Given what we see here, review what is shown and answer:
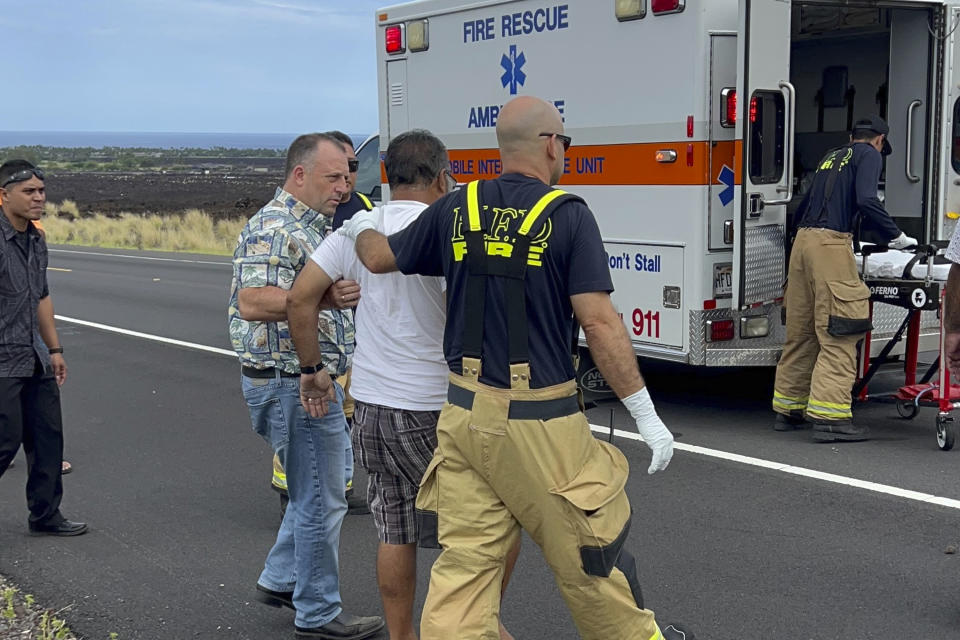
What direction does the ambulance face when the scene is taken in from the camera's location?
facing away from the viewer and to the left of the viewer

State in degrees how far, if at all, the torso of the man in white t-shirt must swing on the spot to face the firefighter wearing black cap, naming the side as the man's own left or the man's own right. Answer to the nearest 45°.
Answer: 0° — they already face them

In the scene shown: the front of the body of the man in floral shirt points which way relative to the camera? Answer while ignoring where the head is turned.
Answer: to the viewer's right

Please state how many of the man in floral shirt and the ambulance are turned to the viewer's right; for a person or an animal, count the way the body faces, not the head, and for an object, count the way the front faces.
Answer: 1

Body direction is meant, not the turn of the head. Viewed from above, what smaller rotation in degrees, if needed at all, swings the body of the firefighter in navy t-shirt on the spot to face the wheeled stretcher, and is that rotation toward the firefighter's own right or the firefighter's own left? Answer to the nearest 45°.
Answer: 0° — they already face it

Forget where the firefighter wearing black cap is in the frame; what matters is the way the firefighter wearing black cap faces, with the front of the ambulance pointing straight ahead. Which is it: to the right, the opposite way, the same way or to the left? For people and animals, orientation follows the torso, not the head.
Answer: to the right

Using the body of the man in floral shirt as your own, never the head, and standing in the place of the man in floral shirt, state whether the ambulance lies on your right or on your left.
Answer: on your left

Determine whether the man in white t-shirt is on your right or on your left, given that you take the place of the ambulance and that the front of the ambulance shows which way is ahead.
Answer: on your left

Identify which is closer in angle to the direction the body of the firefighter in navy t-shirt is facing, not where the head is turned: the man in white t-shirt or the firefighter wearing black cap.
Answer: the firefighter wearing black cap

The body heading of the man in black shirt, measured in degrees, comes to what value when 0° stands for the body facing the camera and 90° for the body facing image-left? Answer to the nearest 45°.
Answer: approximately 315°

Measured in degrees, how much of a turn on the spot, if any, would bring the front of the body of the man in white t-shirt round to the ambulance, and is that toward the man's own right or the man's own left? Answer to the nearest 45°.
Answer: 0° — they already face it

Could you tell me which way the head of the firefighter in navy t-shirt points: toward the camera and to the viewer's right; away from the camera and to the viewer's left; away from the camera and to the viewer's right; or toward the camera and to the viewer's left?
away from the camera and to the viewer's right

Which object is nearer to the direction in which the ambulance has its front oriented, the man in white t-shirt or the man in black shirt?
the man in black shirt

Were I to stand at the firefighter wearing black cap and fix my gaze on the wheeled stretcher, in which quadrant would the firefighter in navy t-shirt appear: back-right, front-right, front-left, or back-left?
back-right

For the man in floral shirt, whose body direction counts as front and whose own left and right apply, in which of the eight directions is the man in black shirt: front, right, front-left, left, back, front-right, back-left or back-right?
back-left

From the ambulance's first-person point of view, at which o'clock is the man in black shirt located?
The man in black shirt is roughly at 9 o'clock from the ambulance.

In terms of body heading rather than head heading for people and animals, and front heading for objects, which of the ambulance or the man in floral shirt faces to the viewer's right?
the man in floral shirt

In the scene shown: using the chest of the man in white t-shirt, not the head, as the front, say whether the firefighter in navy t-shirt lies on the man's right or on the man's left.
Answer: on the man's right
